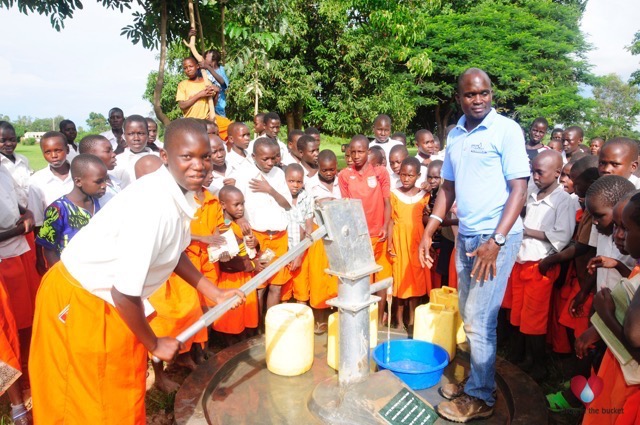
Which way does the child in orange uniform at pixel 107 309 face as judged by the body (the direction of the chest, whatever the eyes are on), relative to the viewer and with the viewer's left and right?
facing to the right of the viewer

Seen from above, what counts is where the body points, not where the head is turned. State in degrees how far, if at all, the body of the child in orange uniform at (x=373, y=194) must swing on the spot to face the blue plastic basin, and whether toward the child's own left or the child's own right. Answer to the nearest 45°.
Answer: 0° — they already face it

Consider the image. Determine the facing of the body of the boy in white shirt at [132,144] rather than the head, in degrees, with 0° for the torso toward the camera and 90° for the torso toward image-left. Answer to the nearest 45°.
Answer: approximately 0°

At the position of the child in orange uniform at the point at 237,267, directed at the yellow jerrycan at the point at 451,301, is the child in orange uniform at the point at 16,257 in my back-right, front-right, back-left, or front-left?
back-right

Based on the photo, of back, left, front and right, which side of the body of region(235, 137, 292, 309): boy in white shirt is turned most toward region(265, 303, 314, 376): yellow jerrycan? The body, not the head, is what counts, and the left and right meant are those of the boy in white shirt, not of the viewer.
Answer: front

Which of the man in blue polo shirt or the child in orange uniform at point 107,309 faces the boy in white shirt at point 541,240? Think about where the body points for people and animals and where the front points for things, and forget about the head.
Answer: the child in orange uniform

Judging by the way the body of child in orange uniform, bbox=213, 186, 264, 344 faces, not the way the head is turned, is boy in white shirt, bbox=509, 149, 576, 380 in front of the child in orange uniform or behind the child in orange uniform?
in front

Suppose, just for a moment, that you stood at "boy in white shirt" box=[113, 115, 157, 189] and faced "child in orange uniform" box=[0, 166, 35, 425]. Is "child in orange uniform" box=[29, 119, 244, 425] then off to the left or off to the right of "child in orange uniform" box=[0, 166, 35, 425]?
left

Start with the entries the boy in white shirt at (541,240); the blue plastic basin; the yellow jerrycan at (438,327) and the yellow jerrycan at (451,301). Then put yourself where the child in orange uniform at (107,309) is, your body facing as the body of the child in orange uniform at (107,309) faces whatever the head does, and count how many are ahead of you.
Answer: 4

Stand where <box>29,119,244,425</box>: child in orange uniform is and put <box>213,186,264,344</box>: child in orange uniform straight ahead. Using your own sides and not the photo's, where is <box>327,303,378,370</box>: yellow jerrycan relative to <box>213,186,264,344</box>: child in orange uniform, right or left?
right

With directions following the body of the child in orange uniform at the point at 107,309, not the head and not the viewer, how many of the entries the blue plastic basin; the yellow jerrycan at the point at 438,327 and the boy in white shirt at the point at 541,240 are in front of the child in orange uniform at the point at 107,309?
3

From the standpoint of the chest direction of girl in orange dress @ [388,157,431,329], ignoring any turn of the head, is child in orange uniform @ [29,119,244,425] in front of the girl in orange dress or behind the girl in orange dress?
in front

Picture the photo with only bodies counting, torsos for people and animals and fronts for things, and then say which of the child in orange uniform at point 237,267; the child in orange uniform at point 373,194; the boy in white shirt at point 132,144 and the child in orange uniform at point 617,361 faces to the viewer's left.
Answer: the child in orange uniform at point 617,361
